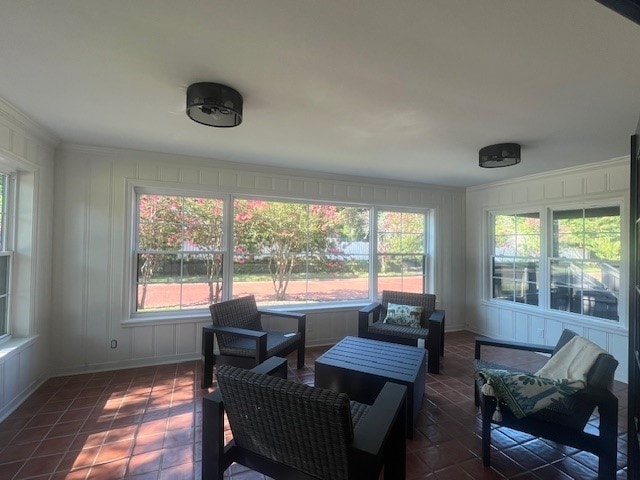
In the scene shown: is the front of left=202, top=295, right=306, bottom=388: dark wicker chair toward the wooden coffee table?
yes

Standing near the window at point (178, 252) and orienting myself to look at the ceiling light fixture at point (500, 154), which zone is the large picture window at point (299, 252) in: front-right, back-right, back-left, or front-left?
front-left

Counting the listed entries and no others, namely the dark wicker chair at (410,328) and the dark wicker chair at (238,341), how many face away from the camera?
0

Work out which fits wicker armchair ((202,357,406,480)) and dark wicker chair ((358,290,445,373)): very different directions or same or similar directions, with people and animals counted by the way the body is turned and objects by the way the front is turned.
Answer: very different directions

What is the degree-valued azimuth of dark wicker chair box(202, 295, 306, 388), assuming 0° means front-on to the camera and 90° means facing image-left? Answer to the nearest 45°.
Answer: approximately 315°

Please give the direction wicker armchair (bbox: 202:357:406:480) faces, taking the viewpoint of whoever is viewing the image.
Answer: facing away from the viewer and to the right of the viewer

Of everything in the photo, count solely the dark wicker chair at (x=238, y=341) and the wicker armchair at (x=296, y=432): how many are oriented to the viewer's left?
0

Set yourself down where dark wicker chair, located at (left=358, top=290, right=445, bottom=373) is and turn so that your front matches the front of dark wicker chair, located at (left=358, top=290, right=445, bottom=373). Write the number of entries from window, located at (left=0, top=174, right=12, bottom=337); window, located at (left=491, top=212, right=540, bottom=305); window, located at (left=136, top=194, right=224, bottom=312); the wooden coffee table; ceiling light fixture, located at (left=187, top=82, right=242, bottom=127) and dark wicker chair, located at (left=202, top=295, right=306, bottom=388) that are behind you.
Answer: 1

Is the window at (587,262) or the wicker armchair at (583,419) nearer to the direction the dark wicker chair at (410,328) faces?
the wicker armchair

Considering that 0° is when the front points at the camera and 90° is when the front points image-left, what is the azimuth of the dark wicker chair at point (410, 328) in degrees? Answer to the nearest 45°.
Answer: approximately 45°

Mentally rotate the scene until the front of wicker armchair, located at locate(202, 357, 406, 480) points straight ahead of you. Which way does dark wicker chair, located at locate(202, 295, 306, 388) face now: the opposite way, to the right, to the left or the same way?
to the right

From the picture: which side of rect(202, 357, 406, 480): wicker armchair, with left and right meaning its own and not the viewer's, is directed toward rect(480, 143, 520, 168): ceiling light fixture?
front

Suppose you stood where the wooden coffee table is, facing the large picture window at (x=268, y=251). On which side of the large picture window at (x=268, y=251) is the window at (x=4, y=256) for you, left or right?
left

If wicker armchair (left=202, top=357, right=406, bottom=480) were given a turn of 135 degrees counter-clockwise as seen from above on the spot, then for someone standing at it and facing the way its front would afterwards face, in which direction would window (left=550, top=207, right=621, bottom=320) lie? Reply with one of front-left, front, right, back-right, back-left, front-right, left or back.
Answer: back-right

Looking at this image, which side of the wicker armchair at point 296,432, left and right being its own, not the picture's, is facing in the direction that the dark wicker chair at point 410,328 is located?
front
